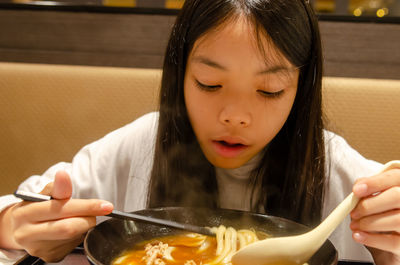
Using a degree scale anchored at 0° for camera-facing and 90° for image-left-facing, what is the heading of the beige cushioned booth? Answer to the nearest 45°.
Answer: approximately 0°

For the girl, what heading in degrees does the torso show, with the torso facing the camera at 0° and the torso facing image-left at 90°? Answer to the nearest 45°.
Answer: approximately 0°
